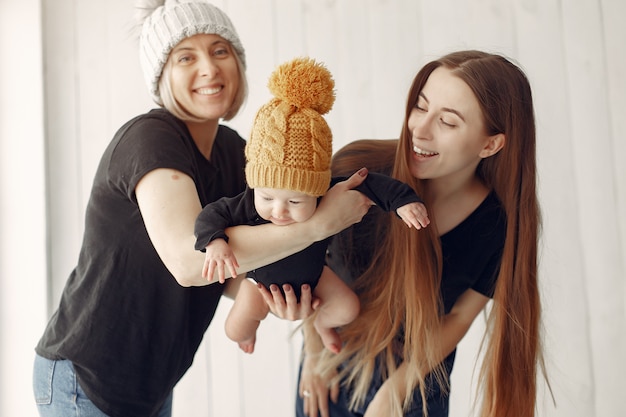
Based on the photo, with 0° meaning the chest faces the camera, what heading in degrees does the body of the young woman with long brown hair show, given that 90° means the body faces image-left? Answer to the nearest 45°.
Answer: approximately 45°

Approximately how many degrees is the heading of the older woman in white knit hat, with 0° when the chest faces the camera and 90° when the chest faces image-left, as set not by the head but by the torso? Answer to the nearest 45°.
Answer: approximately 315°

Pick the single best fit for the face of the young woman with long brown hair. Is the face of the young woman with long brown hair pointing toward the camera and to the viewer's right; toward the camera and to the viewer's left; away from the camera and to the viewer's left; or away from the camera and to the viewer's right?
toward the camera and to the viewer's left

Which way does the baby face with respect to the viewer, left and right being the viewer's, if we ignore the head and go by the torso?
facing the viewer

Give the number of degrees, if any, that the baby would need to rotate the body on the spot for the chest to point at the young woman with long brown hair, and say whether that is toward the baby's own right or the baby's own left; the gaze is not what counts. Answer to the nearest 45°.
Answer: approximately 135° to the baby's own left
